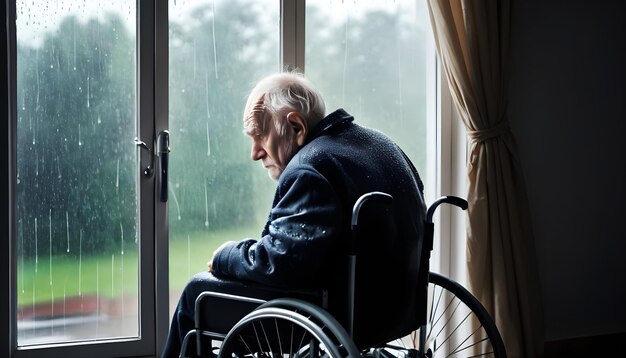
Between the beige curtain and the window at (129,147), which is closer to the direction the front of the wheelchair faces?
the window

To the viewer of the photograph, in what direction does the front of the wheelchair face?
facing away from the viewer and to the left of the viewer

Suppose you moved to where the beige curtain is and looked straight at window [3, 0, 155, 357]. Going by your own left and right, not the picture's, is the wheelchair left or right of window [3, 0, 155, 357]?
left

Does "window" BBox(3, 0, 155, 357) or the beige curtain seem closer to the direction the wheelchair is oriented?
the window

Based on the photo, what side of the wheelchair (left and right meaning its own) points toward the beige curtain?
right

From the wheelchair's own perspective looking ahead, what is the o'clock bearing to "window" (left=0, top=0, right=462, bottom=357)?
The window is roughly at 12 o'clock from the wheelchair.

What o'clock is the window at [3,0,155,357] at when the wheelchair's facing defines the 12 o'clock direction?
The window is roughly at 12 o'clock from the wheelchair.

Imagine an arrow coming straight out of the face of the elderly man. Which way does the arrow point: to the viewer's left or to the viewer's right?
to the viewer's left

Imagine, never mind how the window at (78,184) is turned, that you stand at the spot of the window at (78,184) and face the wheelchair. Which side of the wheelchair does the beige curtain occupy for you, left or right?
left
